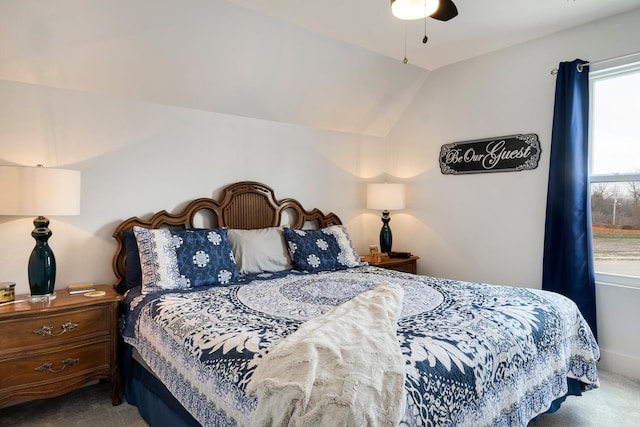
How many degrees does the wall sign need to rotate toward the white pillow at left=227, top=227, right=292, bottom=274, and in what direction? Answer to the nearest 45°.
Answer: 0° — it already faces it

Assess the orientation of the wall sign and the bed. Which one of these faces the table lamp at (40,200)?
the wall sign

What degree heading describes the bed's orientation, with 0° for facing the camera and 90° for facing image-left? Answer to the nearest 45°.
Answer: approximately 315°

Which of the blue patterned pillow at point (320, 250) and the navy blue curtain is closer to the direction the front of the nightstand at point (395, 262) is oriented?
the navy blue curtain

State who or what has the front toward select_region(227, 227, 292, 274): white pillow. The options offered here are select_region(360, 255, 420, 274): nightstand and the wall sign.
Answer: the wall sign

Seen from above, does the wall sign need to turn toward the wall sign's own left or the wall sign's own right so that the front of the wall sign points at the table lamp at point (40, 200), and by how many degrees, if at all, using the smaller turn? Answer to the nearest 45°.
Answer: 0° — it already faces it

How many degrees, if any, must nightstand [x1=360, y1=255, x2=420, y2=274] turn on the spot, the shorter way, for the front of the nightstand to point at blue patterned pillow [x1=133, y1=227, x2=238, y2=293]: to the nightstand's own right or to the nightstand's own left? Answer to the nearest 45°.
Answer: approximately 90° to the nightstand's own right

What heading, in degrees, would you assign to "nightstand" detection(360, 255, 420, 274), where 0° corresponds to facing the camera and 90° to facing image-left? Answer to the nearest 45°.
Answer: approximately 315°

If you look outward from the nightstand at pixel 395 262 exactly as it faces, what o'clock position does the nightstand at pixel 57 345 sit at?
the nightstand at pixel 57 345 is roughly at 3 o'clock from the nightstand at pixel 395 262.

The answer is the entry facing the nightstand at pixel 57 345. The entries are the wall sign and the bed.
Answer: the wall sign

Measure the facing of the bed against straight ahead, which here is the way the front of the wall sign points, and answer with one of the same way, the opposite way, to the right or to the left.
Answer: to the left

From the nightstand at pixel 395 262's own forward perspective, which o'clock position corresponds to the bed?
The bed is roughly at 2 o'clock from the nightstand.
